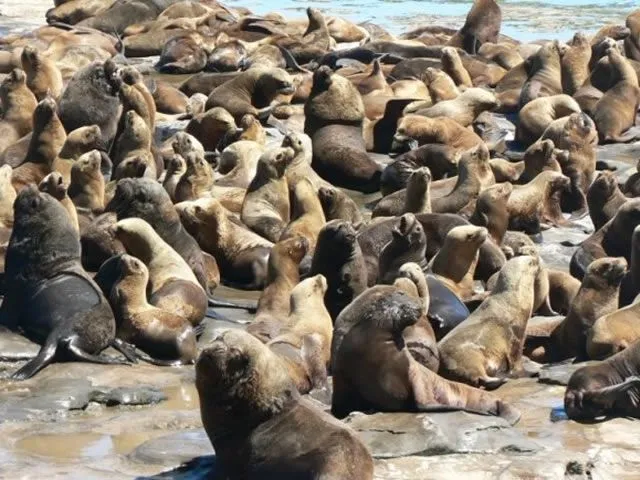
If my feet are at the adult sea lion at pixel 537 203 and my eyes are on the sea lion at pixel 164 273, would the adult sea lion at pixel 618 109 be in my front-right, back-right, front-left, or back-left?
back-right

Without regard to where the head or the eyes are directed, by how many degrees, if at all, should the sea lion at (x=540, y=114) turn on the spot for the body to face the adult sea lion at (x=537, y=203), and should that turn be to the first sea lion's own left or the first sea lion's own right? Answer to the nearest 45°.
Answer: approximately 90° to the first sea lion's own right

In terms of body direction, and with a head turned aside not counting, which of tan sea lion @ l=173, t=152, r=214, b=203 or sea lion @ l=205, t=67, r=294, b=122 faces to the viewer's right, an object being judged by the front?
the sea lion @ l=205, t=67, r=294, b=122

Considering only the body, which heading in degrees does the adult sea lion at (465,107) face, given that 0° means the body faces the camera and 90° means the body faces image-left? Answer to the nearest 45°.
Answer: approximately 270°

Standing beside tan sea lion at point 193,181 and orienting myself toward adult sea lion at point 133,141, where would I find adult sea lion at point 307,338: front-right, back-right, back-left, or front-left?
back-left
